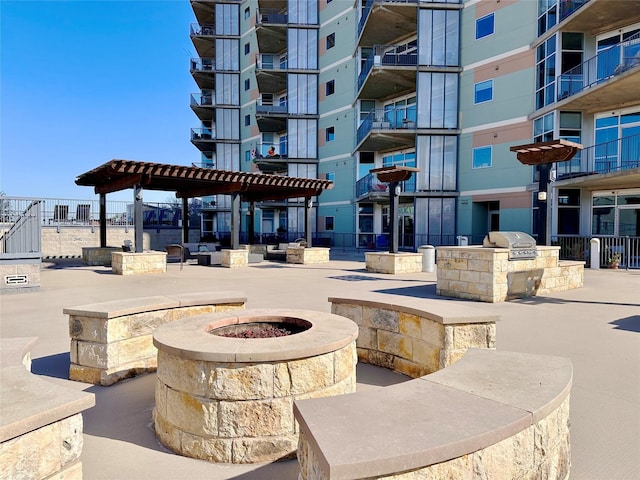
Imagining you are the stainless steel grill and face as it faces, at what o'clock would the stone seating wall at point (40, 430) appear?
The stone seating wall is roughly at 2 o'clock from the stainless steel grill.

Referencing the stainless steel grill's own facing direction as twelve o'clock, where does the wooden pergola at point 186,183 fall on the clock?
The wooden pergola is roughly at 5 o'clock from the stainless steel grill.

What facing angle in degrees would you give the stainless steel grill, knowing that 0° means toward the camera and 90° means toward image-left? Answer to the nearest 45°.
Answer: approximately 315°

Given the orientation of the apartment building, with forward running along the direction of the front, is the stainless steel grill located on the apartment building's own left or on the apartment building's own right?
on the apartment building's own left

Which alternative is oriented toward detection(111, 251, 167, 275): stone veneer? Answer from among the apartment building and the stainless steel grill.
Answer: the apartment building

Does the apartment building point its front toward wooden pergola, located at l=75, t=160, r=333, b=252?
yes

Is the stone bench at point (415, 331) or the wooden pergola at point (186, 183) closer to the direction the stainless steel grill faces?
the stone bench

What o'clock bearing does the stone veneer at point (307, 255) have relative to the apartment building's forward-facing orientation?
The stone veneer is roughly at 12 o'clock from the apartment building.

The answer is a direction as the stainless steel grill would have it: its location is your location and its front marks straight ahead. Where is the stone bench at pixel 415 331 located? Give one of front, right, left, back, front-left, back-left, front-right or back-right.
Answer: front-right

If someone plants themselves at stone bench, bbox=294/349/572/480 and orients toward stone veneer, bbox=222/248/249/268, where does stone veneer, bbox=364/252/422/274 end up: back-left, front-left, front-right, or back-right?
front-right

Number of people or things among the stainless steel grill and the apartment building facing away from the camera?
0

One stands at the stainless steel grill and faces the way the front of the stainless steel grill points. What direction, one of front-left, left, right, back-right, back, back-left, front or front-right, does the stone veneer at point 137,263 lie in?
back-right

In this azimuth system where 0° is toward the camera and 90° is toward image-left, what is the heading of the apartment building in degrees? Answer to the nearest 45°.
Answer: approximately 45°
